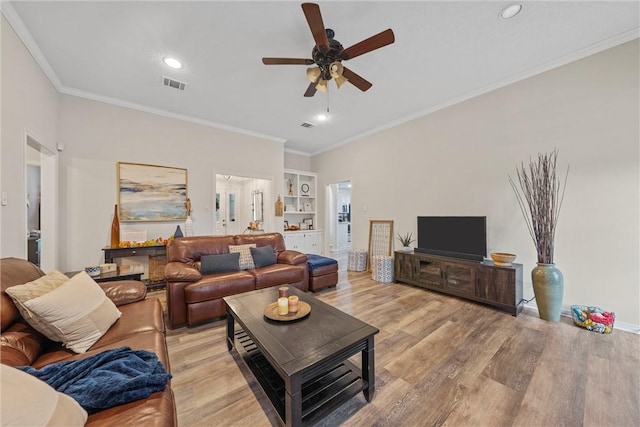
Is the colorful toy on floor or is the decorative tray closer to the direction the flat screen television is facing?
the decorative tray

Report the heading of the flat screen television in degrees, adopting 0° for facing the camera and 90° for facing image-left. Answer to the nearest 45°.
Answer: approximately 45°

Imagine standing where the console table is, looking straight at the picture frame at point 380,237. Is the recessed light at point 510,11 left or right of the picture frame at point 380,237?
right

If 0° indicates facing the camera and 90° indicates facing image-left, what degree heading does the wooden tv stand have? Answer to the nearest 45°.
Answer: approximately 45°

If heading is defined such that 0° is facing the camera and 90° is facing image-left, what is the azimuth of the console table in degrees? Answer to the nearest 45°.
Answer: approximately 0°

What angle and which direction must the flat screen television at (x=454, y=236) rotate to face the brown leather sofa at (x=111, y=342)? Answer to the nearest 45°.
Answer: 0° — it already faces it

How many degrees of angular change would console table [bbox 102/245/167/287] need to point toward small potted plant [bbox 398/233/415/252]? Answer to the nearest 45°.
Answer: approximately 45° to its left

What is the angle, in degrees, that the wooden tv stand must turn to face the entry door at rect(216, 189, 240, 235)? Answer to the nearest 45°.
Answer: approximately 45° to its right
